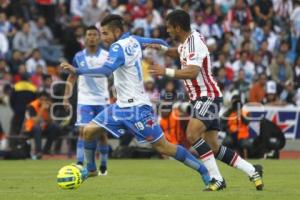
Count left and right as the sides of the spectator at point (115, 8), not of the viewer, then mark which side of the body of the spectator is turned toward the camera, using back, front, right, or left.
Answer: front

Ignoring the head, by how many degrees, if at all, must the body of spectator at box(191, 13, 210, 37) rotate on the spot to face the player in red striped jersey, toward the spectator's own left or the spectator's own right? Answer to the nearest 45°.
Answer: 0° — they already face them

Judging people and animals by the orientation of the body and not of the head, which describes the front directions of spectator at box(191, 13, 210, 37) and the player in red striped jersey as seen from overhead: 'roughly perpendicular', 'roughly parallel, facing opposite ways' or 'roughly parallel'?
roughly perpendicular

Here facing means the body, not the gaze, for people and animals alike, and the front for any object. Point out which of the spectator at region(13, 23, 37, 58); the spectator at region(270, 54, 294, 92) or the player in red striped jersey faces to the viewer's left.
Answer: the player in red striped jersey

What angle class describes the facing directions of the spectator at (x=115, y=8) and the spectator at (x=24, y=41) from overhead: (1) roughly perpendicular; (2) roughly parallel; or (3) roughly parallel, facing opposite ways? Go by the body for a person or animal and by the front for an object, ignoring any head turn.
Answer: roughly parallel

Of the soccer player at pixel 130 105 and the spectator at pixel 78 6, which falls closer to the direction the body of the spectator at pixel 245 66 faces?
the soccer player

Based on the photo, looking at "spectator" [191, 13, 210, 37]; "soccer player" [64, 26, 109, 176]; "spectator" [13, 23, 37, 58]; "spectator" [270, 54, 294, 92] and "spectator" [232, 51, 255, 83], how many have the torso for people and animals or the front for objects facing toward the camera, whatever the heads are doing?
5

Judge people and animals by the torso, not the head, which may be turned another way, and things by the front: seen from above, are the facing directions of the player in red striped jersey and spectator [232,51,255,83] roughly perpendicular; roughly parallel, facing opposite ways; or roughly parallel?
roughly perpendicular

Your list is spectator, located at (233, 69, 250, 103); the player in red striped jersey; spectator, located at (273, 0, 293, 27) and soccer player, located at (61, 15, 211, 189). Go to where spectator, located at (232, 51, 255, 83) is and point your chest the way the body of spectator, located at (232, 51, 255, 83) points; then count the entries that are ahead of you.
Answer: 3

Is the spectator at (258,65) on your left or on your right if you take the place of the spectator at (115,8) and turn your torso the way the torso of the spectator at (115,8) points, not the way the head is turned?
on your left

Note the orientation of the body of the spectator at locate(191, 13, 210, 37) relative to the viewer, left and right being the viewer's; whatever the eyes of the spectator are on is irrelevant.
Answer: facing the viewer

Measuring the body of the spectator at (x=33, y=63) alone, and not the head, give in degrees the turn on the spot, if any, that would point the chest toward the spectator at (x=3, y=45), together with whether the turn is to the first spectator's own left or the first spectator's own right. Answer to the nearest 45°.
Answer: approximately 90° to the first spectator's own right

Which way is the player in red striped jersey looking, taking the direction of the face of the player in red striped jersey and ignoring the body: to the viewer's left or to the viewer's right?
to the viewer's left

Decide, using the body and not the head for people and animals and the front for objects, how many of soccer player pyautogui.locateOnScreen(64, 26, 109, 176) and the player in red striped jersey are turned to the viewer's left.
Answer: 1

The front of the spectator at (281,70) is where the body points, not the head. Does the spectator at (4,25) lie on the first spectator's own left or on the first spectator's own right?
on the first spectator's own right

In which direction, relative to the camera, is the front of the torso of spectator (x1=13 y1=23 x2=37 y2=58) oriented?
toward the camera
